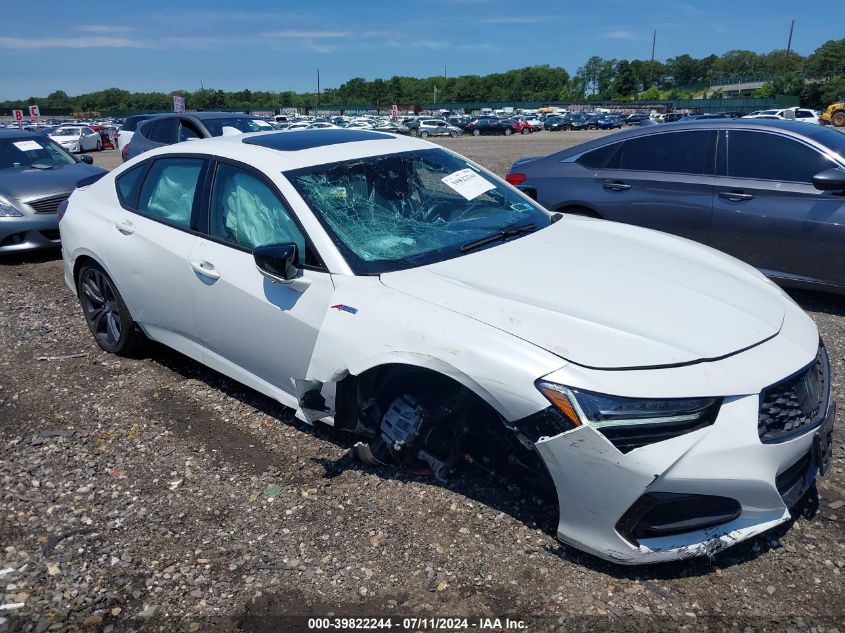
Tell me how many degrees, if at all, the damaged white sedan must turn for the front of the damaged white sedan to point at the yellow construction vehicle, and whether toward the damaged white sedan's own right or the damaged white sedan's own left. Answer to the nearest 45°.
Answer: approximately 90° to the damaged white sedan's own left

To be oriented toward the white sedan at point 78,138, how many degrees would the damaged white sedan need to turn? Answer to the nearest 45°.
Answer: approximately 180°

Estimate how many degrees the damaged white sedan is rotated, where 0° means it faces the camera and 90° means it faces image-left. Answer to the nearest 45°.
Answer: approximately 315°
